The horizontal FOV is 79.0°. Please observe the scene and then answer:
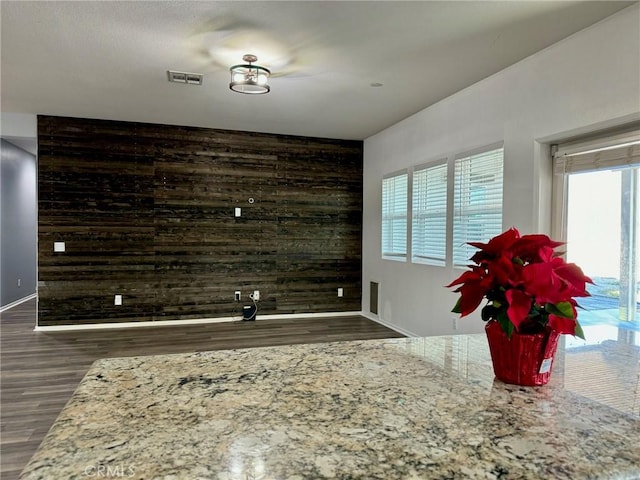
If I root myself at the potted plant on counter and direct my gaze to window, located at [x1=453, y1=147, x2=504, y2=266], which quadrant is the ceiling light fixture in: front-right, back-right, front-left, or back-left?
front-left

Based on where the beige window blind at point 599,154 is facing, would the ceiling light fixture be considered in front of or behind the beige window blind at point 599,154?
in front

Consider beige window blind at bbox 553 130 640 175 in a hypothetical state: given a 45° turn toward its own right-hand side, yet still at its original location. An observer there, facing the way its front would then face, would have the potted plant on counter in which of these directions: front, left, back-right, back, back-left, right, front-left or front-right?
left

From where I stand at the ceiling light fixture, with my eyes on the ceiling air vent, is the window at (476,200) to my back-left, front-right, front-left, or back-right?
back-right

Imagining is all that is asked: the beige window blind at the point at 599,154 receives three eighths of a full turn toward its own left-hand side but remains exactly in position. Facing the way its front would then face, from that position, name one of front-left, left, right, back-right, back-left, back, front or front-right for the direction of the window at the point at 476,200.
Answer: back-left

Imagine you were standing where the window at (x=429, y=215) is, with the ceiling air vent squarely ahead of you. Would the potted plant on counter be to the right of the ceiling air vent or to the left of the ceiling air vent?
left

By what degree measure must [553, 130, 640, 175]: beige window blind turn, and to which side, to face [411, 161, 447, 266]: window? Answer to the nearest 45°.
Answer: approximately 90° to its right

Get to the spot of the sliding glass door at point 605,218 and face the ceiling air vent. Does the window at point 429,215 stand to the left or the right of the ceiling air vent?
right

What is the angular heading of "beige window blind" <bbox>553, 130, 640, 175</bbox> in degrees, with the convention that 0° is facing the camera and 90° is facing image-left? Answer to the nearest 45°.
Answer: approximately 45°

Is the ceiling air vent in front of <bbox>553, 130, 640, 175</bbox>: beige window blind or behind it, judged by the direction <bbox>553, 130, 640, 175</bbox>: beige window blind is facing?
in front

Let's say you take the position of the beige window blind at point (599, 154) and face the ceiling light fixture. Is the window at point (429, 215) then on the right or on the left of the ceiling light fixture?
right
